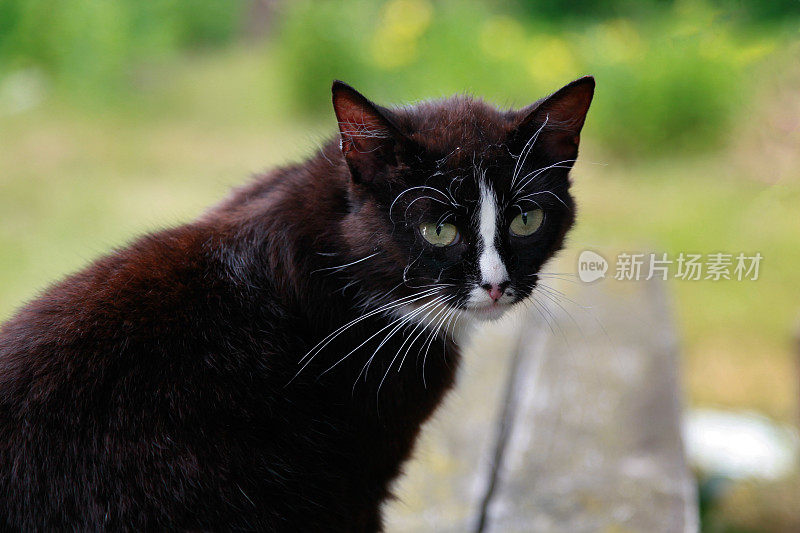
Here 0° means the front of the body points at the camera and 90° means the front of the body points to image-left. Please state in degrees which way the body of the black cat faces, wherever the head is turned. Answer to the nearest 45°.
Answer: approximately 270°
